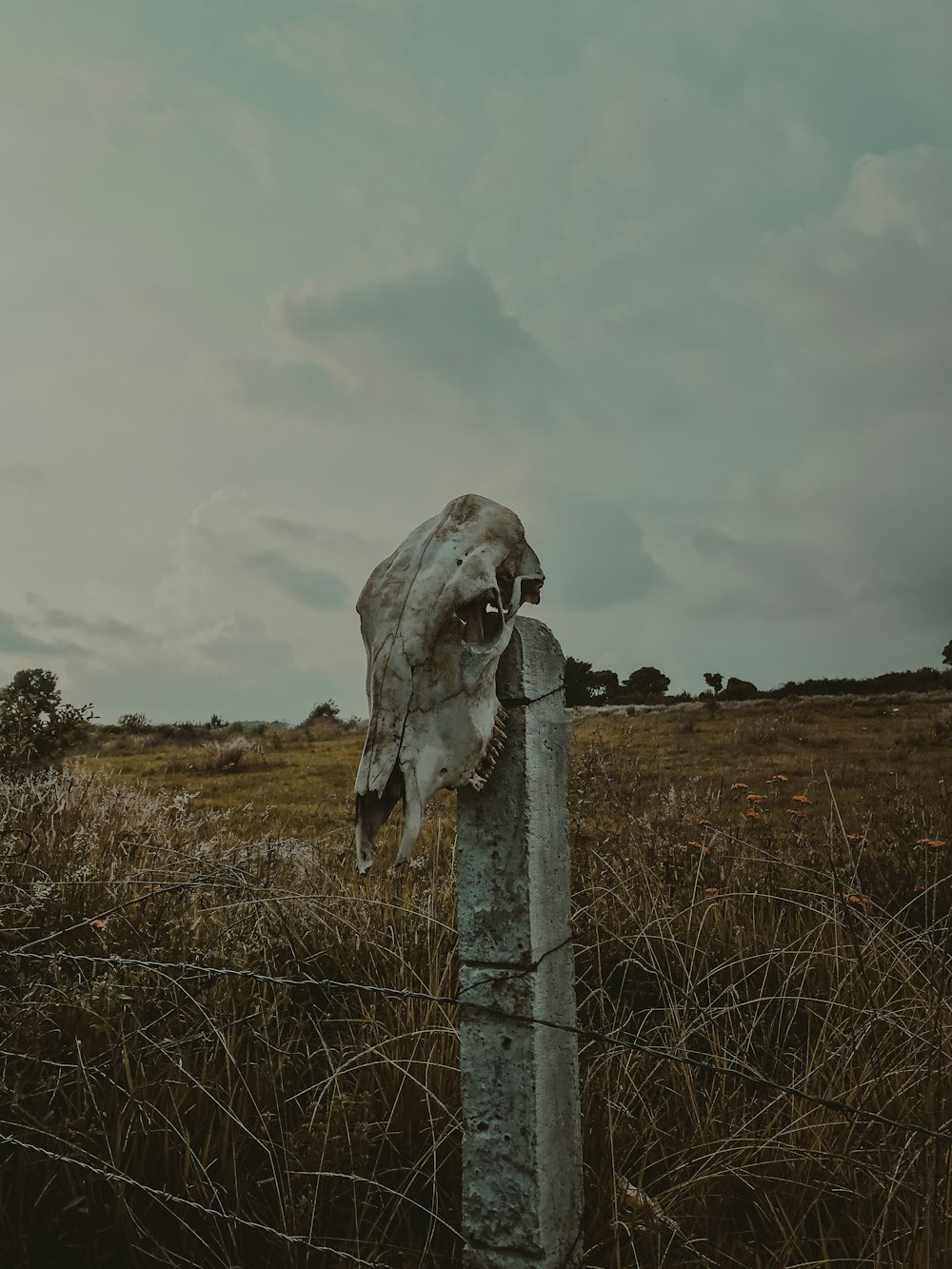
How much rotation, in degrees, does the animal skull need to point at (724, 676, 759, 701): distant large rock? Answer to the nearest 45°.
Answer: approximately 135° to its right

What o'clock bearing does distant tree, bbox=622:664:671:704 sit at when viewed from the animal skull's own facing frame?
The distant tree is roughly at 5 o'clock from the animal skull.

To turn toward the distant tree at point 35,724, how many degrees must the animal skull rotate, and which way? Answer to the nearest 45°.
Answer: approximately 90° to its right

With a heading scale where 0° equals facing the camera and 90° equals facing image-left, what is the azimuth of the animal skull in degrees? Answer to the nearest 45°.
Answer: approximately 45°
